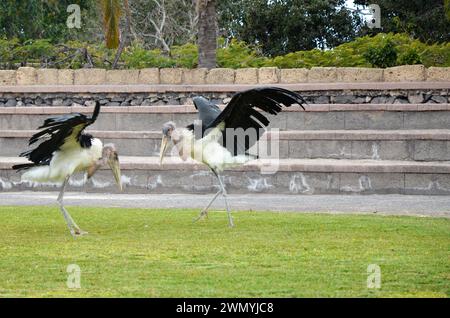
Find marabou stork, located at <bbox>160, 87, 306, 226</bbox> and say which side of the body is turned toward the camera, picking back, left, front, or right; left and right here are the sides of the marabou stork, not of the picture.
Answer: left

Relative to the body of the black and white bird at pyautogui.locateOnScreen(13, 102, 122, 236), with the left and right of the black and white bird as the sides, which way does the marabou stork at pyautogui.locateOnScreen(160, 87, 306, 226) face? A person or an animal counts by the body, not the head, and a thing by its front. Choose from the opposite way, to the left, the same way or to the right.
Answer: the opposite way

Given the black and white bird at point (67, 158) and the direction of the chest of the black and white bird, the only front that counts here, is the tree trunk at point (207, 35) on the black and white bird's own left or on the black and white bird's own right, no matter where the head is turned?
on the black and white bird's own left

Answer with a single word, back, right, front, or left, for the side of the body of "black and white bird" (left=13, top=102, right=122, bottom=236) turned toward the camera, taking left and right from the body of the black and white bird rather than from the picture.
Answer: right

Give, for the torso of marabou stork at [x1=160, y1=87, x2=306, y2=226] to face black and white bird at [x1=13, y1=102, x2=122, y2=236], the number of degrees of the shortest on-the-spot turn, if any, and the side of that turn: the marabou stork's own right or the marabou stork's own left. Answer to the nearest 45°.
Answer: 0° — it already faces it

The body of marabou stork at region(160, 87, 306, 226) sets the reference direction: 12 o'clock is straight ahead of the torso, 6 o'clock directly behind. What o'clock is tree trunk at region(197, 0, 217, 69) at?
The tree trunk is roughly at 3 o'clock from the marabou stork.

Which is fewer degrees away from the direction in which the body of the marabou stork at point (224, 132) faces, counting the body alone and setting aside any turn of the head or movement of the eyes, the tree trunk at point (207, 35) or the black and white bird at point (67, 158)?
the black and white bird

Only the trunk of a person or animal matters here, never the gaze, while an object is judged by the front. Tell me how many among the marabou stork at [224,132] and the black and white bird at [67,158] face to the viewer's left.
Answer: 1

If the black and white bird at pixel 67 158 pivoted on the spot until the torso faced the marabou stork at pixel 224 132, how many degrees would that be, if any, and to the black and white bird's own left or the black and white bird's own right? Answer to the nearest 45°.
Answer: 0° — it already faces it

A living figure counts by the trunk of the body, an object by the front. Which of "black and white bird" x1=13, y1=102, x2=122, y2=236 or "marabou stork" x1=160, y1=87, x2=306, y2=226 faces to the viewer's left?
the marabou stork
